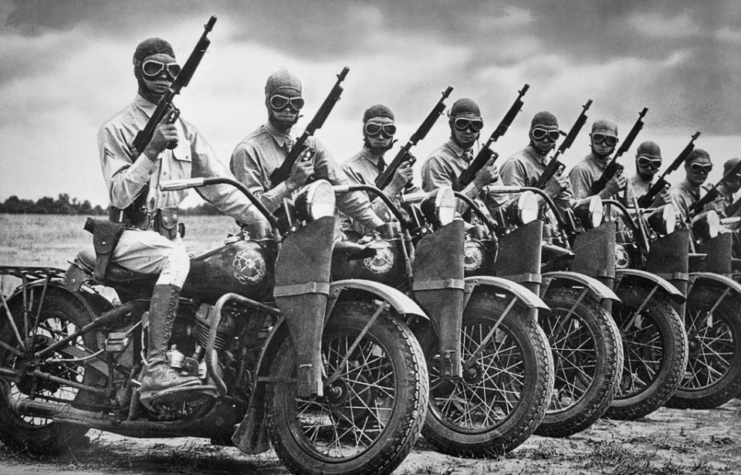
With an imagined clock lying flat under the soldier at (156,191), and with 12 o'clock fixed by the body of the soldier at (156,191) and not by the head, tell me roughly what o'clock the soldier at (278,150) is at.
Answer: the soldier at (278,150) is roughly at 9 o'clock from the soldier at (156,191).

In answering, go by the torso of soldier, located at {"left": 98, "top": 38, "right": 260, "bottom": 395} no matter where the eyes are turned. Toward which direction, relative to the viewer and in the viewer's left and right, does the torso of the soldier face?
facing the viewer and to the right of the viewer

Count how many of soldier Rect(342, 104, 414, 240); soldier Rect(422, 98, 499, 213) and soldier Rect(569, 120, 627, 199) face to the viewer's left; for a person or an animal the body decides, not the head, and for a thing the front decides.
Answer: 0

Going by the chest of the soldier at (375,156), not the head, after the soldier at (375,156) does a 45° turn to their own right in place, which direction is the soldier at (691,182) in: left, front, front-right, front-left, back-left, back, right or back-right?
back-left

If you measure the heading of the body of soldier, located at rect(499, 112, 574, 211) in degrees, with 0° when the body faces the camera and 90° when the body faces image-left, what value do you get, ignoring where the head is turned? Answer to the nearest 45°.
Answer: approximately 315°

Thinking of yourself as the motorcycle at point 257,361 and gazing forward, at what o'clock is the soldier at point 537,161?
The soldier is roughly at 9 o'clock from the motorcycle.

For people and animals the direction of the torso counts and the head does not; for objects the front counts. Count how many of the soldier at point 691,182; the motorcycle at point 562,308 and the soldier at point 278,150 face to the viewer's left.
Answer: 0

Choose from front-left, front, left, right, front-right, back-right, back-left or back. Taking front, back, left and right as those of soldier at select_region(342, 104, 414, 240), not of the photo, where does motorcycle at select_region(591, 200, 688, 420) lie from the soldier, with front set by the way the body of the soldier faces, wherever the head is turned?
front-left

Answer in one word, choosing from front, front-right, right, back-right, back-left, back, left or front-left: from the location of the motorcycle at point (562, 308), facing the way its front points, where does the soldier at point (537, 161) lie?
back-left

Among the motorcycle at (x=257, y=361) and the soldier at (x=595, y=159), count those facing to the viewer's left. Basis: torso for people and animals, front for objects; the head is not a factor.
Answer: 0
